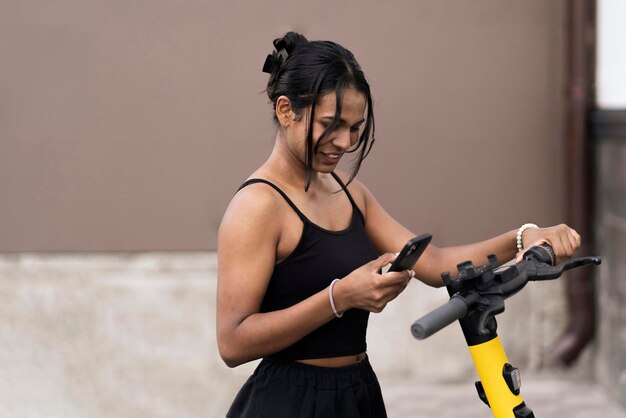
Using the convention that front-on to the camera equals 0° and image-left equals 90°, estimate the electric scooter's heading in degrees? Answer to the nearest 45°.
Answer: approximately 315°
